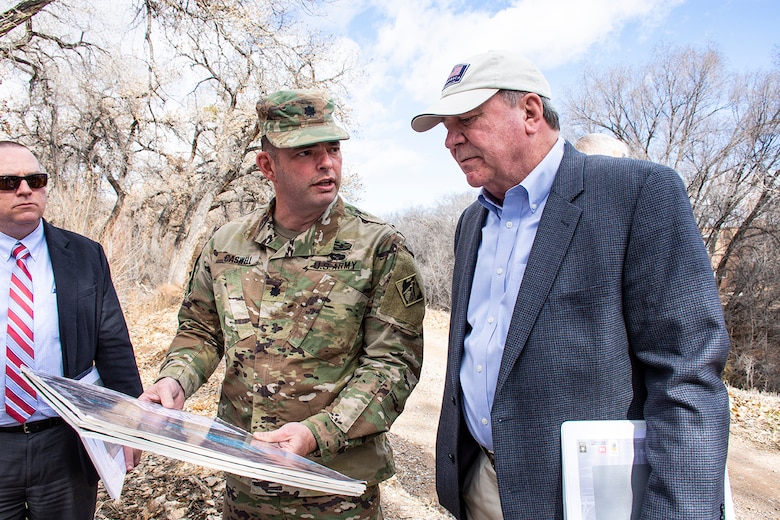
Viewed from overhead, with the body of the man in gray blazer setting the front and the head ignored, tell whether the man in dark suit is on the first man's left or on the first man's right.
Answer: on the first man's right

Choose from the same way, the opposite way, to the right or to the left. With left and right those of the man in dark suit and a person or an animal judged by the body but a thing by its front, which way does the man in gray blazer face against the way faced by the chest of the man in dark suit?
to the right

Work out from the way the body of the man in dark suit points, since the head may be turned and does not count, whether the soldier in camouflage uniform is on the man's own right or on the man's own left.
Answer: on the man's own left

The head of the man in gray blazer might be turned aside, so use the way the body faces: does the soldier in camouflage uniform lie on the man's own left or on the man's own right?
on the man's own right

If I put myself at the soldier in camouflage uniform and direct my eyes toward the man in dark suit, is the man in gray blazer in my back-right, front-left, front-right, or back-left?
back-left

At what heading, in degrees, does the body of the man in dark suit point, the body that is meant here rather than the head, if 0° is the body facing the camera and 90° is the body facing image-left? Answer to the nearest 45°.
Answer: approximately 0°

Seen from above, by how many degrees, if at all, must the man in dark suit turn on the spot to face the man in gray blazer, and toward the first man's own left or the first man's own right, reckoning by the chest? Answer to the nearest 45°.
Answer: approximately 45° to the first man's own left

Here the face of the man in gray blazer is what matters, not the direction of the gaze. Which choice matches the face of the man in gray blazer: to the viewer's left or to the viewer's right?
to the viewer's left

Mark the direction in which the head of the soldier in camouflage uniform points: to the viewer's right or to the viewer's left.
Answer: to the viewer's right
